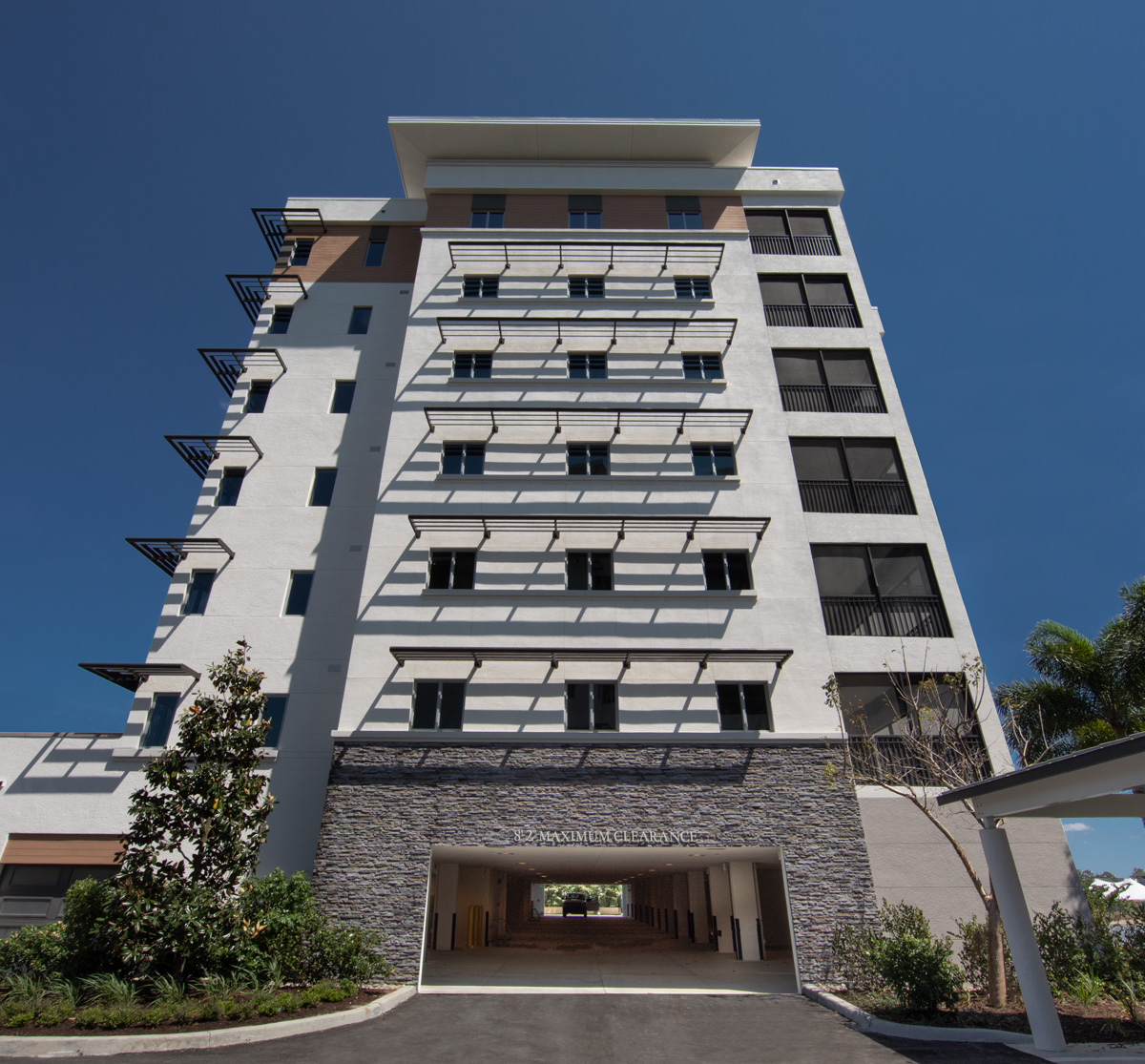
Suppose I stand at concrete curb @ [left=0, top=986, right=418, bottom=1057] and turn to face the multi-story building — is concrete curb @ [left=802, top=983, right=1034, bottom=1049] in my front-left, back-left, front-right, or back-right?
front-right

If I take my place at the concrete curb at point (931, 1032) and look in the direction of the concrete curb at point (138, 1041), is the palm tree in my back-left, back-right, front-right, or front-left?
back-right

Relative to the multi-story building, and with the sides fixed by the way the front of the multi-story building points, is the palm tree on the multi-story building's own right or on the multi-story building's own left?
on the multi-story building's own left

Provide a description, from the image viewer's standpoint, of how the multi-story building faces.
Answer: facing the viewer

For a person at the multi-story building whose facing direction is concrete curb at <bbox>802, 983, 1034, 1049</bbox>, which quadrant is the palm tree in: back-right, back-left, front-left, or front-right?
front-left
